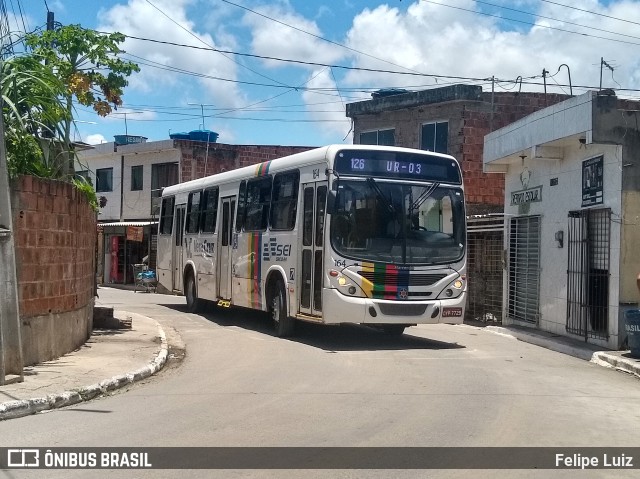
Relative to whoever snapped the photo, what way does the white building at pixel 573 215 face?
facing the viewer and to the left of the viewer

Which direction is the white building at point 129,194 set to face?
toward the camera

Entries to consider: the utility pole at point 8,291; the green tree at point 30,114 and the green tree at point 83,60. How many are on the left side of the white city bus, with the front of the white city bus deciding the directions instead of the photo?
0

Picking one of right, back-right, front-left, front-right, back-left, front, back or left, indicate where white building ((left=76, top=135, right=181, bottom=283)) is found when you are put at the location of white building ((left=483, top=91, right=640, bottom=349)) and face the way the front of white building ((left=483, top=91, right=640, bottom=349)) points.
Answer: right

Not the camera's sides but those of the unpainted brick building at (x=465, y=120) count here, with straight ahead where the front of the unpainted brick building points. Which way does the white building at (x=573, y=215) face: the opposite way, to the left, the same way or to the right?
the same way

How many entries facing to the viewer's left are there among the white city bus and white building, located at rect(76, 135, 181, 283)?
0

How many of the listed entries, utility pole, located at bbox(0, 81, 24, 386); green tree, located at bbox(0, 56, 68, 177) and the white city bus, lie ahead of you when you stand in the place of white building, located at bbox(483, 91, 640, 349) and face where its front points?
3

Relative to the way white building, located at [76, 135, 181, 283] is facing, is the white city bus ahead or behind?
ahead

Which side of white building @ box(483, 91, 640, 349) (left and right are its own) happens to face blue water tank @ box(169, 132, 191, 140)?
right

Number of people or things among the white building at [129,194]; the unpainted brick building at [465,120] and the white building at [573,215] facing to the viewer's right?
0

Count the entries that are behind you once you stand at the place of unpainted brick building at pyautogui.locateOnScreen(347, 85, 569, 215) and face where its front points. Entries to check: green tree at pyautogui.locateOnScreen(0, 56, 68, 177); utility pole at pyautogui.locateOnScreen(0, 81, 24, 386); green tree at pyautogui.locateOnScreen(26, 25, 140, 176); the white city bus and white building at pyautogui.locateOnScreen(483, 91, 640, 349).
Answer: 0

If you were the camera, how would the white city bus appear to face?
facing the viewer and to the right of the viewer

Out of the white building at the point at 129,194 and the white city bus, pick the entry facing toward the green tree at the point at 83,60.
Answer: the white building

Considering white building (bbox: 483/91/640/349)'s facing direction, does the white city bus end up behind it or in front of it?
in front

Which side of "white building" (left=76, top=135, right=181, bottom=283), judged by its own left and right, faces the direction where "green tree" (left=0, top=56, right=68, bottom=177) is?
front

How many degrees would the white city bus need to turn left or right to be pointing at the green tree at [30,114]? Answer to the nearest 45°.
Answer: approximately 135° to its right

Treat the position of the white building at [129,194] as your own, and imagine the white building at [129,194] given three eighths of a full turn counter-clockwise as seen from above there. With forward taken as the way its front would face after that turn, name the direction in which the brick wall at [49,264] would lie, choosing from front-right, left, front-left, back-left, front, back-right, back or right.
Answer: back-right

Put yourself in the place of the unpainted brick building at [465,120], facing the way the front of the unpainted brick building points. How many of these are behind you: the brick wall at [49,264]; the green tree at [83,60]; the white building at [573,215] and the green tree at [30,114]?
0

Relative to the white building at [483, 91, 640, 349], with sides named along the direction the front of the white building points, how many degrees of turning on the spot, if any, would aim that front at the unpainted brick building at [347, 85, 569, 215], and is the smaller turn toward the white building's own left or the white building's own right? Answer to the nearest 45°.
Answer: approximately 135° to the white building's own right

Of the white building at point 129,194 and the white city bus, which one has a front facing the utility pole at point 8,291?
the white building
